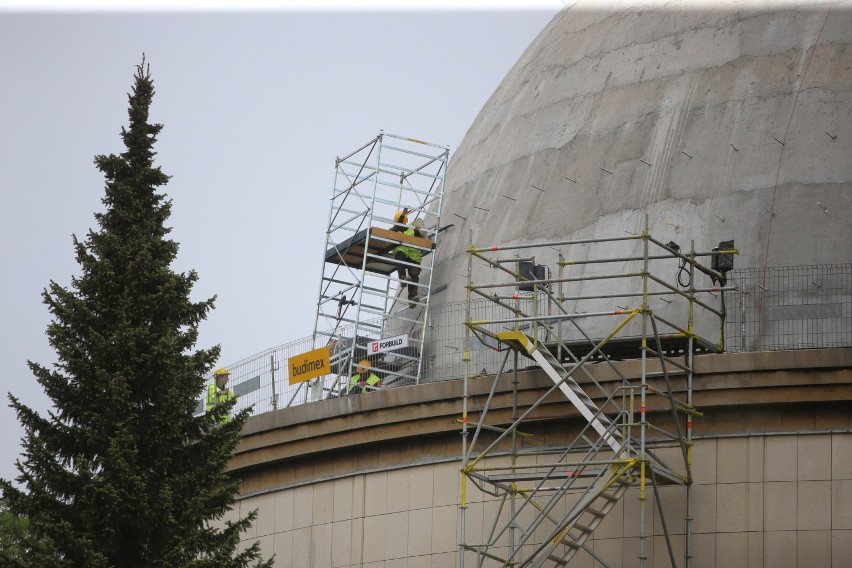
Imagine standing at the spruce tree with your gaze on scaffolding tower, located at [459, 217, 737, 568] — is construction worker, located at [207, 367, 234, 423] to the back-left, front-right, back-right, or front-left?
front-left

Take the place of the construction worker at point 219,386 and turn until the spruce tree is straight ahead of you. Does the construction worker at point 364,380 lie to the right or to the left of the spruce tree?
left

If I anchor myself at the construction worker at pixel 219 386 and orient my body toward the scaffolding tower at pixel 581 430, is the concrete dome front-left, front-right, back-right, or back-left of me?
front-left

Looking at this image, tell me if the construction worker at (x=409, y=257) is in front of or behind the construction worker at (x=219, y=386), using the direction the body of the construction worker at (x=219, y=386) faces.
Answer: in front

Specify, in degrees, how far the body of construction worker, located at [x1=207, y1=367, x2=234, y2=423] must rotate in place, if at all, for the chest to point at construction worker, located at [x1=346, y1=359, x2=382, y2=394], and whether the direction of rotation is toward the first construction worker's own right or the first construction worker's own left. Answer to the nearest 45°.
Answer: approximately 45° to the first construction worker's own right

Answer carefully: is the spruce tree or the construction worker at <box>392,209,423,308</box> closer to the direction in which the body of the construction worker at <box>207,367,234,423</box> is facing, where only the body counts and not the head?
the construction worker

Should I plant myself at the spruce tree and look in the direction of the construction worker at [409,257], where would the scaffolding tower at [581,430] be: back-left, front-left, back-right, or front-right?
front-right
